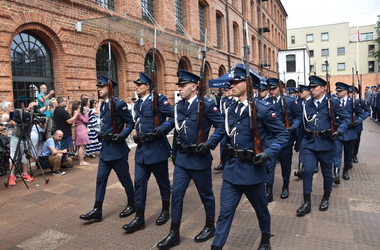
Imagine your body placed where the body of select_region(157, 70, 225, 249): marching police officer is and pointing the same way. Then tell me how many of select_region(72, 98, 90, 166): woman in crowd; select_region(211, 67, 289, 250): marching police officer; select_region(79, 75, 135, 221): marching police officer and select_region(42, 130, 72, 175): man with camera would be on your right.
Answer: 3

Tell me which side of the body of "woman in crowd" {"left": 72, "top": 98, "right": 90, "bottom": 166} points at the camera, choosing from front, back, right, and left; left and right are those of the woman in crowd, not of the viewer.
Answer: right

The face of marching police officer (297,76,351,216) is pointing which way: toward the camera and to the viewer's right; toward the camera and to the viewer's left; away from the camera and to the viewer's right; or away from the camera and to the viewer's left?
toward the camera and to the viewer's left

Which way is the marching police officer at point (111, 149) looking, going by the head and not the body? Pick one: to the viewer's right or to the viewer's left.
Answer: to the viewer's left

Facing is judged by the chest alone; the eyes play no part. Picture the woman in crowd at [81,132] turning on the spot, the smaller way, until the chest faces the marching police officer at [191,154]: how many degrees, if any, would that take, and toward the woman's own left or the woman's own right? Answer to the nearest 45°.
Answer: approximately 90° to the woman's own right

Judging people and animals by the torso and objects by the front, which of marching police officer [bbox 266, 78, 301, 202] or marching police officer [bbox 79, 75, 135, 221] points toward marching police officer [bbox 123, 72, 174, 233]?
marching police officer [bbox 266, 78, 301, 202]

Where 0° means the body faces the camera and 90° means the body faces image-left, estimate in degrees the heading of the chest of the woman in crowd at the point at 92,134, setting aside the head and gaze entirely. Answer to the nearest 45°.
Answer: approximately 270°

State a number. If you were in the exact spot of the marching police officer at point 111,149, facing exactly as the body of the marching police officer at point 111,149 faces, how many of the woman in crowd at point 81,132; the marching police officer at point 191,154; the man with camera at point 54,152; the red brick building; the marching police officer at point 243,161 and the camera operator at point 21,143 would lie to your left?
2

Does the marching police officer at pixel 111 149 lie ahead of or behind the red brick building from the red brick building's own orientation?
ahead

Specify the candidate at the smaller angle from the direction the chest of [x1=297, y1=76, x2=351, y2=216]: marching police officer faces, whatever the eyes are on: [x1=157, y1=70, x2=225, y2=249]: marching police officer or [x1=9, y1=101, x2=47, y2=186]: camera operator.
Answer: the marching police officer

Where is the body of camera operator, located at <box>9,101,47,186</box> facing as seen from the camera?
to the viewer's right

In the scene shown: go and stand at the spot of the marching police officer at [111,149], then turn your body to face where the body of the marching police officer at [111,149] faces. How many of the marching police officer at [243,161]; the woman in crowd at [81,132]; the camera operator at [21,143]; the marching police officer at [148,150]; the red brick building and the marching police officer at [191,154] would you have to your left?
3
